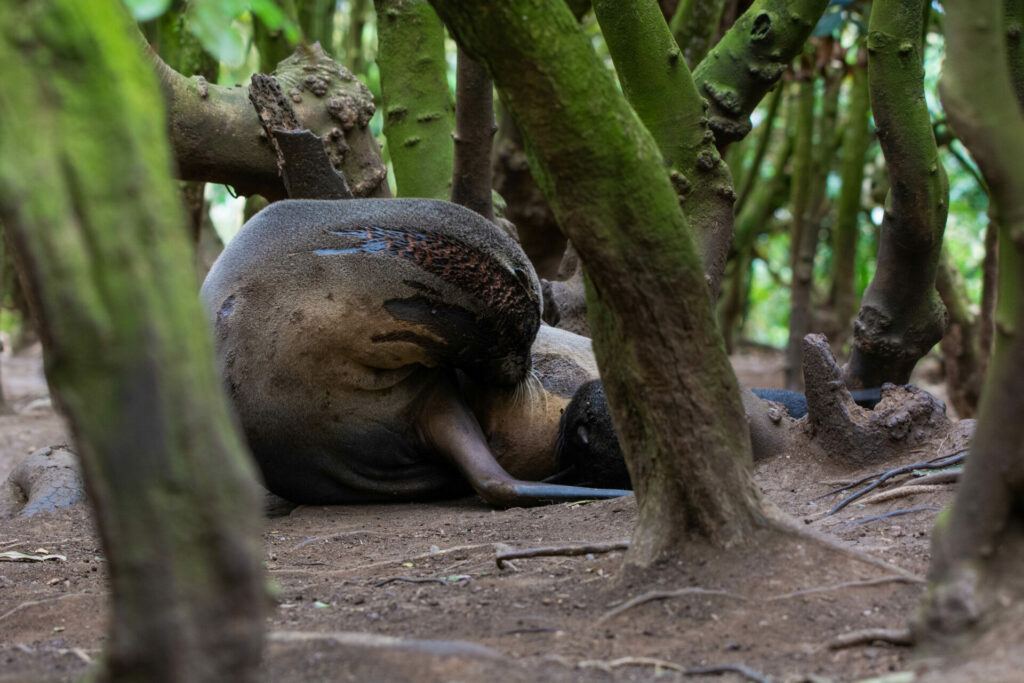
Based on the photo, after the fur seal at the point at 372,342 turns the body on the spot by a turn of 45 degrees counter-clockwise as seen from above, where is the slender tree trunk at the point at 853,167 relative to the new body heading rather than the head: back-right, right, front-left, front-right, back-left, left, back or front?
front

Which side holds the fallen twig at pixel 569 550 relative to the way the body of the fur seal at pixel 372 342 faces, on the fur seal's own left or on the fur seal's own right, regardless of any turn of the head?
on the fur seal's own right

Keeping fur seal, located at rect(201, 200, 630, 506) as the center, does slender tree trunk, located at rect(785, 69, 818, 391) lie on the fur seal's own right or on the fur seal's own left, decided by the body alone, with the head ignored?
on the fur seal's own left

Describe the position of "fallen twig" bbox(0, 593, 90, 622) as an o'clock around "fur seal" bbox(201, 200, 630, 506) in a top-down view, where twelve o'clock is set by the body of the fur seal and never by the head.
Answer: The fallen twig is roughly at 4 o'clock from the fur seal.

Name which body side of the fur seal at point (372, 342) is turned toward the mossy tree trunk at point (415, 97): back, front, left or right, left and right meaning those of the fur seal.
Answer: left

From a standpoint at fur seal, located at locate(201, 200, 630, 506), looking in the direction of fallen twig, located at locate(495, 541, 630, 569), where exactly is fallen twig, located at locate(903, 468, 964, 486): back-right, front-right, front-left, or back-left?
front-left

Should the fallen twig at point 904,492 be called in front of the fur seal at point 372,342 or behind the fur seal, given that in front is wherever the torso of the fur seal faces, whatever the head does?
in front

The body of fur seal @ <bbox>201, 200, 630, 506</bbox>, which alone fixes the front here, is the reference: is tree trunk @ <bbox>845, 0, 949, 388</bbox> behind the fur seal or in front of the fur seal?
in front

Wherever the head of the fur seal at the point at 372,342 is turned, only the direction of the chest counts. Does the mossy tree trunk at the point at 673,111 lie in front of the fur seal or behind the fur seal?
in front

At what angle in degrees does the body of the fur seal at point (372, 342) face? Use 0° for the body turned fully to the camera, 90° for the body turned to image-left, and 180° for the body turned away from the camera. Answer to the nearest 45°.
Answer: approximately 270°

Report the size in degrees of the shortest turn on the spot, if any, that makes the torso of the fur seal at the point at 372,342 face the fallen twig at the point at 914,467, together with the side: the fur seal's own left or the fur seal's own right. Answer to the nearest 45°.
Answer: approximately 45° to the fur seal's own right

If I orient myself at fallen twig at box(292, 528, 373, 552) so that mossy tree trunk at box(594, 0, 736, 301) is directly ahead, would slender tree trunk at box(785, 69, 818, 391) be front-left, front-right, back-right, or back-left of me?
front-left
